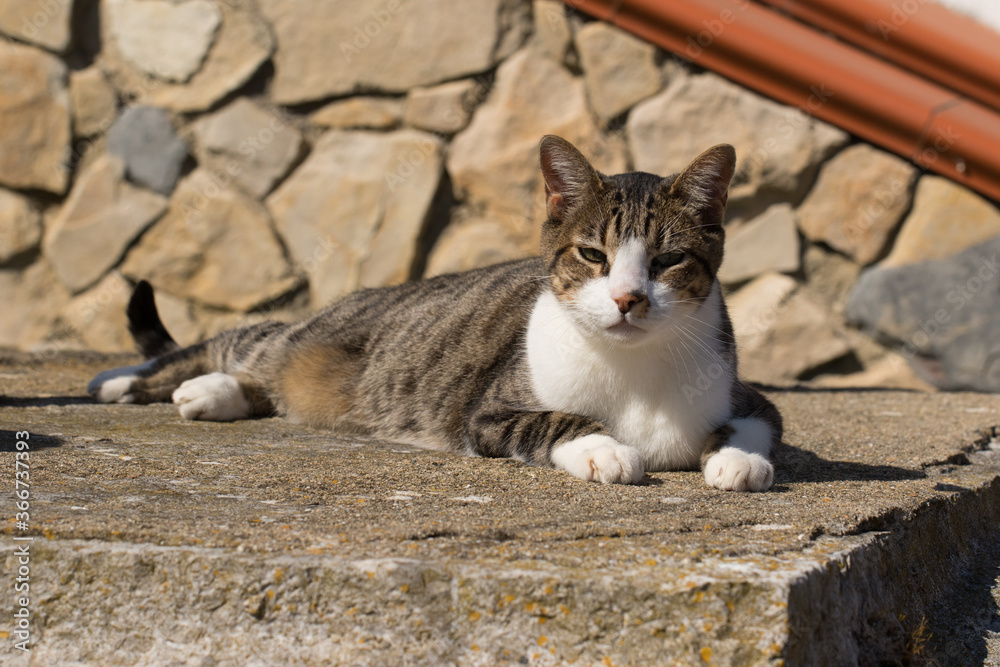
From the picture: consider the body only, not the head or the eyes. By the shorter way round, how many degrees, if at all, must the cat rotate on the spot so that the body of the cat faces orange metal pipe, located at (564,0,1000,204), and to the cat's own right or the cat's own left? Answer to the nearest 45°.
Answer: approximately 90° to the cat's own left

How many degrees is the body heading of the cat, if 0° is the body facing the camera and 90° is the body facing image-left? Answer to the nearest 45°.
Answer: approximately 315°

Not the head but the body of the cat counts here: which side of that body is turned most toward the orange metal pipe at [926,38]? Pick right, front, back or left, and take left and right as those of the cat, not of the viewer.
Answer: left
